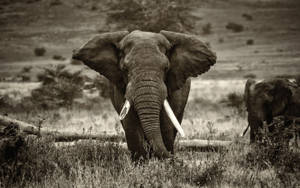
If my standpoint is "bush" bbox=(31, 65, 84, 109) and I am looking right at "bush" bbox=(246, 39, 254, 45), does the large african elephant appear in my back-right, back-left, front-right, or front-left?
back-right

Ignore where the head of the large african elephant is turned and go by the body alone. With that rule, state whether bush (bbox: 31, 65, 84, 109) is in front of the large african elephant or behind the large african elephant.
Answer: behind

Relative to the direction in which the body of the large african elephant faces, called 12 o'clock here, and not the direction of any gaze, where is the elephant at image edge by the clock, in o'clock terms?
The elephant at image edge is roughly at 8 o'clock from the large african elephant.

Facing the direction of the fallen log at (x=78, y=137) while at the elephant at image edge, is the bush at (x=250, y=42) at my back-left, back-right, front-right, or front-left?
back-right

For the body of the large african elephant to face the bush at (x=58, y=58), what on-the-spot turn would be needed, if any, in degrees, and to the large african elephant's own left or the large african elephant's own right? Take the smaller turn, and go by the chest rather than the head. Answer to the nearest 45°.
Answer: approximately 180°

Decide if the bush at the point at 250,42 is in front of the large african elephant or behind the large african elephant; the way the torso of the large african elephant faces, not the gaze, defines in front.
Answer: behind

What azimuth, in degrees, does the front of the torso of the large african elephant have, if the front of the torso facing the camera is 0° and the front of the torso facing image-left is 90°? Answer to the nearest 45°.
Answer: approximately 0°
